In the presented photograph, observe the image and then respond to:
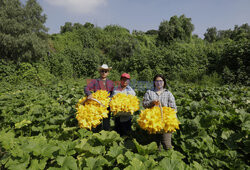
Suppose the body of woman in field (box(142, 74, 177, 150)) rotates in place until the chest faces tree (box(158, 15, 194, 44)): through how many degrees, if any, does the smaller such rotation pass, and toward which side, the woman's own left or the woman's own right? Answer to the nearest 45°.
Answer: approximately 180°

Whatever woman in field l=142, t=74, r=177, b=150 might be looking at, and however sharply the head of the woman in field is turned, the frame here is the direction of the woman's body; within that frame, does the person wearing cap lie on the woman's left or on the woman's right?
on the woman's right

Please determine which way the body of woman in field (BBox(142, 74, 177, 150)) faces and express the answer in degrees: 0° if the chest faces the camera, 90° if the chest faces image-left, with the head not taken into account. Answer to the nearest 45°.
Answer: approximately 0°

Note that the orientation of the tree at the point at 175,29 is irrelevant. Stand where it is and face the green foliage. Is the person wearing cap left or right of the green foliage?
right

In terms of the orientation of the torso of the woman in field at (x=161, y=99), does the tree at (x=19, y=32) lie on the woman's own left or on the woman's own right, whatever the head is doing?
on the woman's own right
